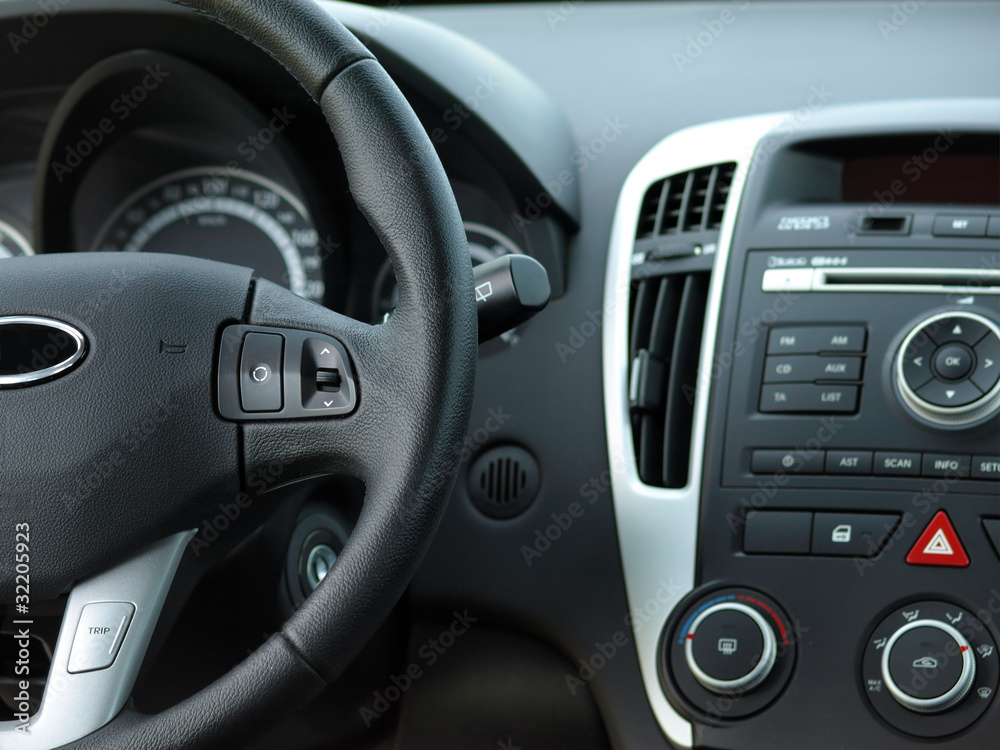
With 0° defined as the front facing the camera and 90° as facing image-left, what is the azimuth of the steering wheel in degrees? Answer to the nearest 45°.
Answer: approximately 0°

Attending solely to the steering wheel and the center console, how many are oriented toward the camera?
2

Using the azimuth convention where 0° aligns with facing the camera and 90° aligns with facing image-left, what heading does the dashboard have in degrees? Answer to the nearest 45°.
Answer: approximately 0°
